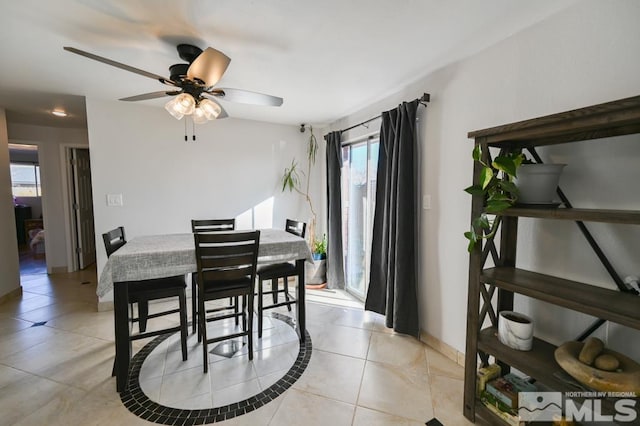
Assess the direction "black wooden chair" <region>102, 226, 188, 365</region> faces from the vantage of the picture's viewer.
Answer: facing to the right of the viewer

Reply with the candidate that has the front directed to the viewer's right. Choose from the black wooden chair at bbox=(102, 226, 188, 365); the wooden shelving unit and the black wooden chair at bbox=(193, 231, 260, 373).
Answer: the black wooden chair at bbox=(102, 226, 188, 365)

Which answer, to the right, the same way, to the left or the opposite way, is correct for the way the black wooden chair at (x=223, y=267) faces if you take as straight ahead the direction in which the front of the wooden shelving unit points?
to the right

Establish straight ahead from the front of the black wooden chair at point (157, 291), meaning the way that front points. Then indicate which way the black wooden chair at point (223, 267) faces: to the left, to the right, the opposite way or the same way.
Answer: to the left

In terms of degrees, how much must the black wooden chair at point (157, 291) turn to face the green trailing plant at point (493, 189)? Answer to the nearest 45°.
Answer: approximately 45° to its right

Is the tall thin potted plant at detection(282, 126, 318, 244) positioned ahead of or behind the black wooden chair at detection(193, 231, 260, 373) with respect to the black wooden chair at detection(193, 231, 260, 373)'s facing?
ahead

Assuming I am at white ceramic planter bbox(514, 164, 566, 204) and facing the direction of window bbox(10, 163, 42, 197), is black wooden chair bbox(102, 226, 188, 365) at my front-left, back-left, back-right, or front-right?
front-left

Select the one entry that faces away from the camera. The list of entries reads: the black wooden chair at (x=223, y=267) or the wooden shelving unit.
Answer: the black wooden chair

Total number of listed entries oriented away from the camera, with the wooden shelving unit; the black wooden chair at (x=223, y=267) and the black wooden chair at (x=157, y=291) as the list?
1

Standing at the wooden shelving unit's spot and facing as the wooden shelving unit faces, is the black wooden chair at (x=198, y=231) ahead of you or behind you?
ahead

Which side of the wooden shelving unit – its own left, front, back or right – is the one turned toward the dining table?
front

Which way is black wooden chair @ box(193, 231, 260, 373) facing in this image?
away from the camera

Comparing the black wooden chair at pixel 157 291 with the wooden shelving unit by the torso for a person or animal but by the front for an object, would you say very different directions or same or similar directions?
very different directions

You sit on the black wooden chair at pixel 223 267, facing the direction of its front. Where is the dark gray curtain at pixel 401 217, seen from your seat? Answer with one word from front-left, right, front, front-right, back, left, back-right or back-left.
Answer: right

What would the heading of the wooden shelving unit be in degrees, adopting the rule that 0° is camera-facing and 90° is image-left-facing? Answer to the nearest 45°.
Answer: approximately 45°

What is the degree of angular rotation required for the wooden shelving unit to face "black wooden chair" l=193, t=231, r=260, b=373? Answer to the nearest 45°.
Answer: approximately 45° to its right
